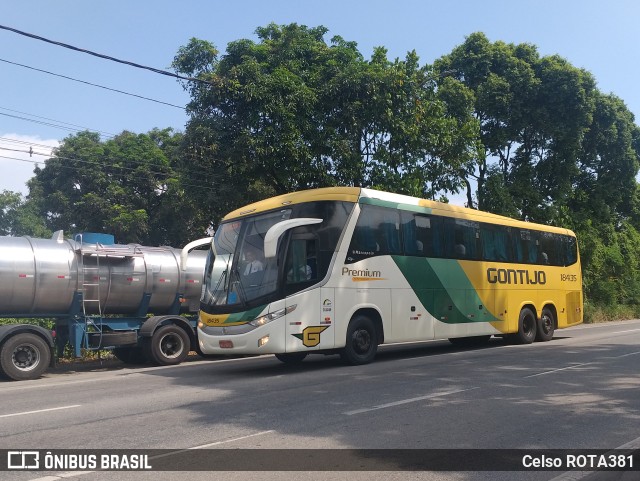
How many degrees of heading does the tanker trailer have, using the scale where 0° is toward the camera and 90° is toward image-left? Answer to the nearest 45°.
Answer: approximately 90°

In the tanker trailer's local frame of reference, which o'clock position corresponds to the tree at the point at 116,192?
The tree is roughly at 3 o'clock from the tanker trailer.

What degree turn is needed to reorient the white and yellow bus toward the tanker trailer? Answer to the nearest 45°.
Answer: approximately 45° to its right

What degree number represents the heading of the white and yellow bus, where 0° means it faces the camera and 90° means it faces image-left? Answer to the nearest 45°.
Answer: approximately 45°

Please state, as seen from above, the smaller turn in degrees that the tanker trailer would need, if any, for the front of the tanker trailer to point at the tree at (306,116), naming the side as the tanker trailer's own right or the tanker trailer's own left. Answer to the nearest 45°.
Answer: approximately 135° to the tanker trailer's own right

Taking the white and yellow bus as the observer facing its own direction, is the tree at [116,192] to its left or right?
on its right
